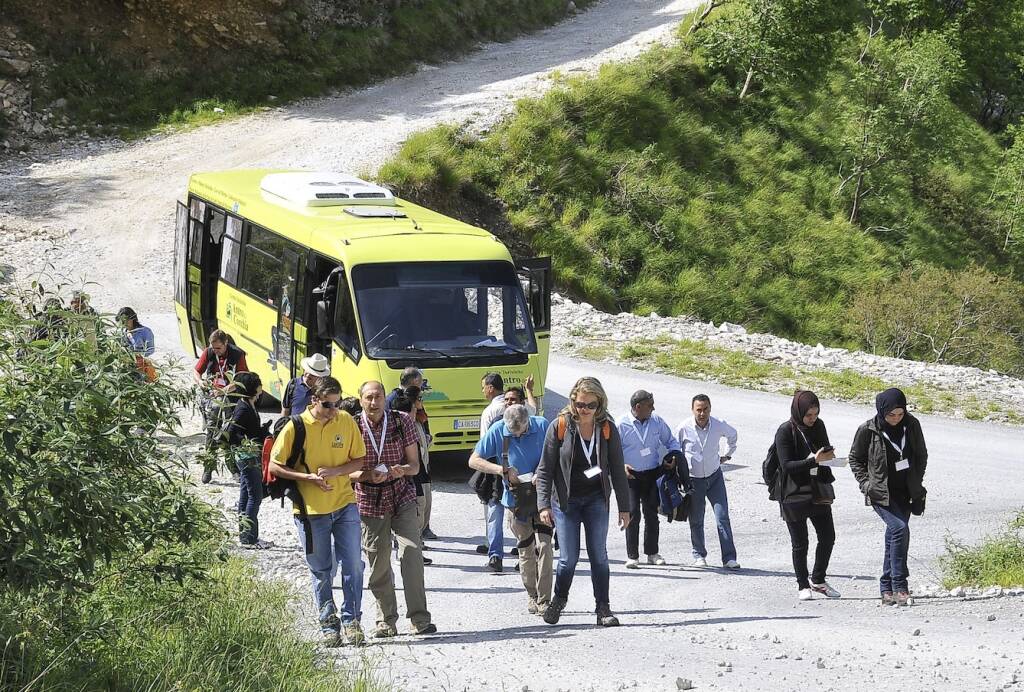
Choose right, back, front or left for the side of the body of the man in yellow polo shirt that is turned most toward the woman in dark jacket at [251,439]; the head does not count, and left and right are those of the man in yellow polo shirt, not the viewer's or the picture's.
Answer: back

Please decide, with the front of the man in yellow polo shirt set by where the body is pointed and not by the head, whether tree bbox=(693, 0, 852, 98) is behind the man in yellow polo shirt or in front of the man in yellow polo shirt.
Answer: behind

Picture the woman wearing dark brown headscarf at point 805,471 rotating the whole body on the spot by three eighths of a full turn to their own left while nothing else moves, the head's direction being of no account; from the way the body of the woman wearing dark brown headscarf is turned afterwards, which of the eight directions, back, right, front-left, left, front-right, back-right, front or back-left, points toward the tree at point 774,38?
front

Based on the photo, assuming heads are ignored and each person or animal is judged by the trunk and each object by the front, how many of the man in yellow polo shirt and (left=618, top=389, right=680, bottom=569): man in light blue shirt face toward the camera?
2

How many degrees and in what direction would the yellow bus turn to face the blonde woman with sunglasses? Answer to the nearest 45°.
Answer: approximately 45° to its right

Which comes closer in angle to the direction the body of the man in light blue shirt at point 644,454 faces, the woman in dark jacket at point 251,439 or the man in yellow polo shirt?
the man in yellow polo shirt
